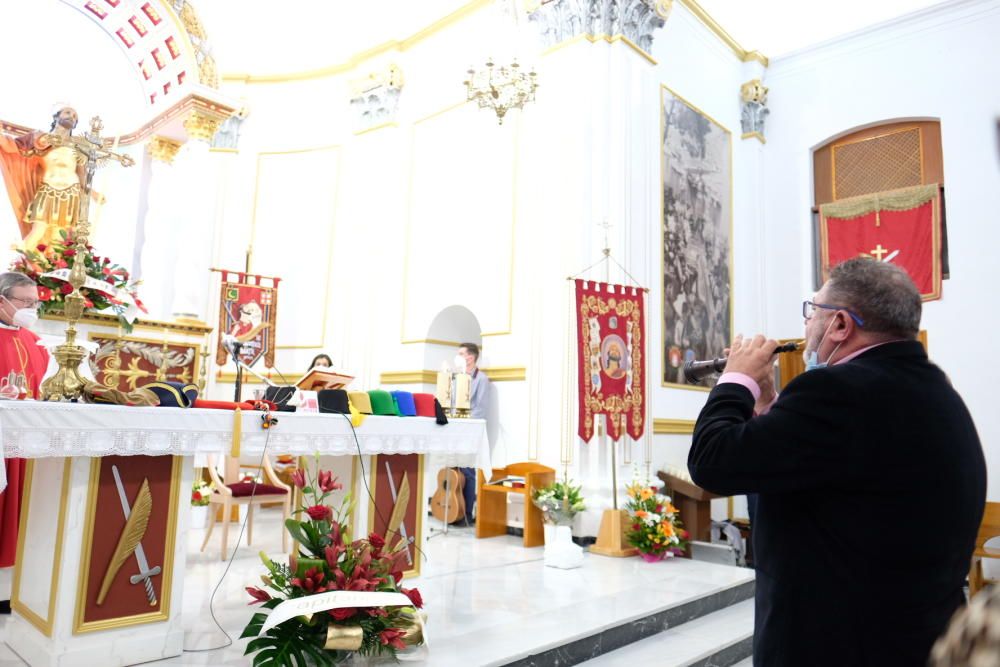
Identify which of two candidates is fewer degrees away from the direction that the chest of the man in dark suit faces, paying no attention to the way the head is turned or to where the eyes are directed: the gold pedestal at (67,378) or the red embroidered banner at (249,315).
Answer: the red embroidered banner

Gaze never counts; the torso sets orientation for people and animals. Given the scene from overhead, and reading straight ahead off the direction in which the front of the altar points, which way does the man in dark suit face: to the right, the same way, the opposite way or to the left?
the opposite way

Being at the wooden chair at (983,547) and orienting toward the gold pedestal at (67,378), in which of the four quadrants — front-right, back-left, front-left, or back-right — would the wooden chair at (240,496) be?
front-right

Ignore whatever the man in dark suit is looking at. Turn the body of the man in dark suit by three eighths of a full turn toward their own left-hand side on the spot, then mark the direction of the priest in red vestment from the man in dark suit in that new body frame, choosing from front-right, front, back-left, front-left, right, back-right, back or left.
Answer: right

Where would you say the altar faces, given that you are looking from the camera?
facing the viewer

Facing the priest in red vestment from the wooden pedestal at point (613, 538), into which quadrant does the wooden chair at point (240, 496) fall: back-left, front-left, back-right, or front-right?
front-right

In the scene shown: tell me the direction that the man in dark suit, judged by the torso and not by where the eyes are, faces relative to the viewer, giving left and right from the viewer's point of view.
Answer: facing away from the viewer and to the left of the viewer

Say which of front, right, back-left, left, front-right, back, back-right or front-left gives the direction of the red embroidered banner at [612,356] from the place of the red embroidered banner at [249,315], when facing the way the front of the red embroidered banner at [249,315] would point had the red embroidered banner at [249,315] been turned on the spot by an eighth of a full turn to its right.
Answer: left

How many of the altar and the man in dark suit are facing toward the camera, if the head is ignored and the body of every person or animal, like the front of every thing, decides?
1

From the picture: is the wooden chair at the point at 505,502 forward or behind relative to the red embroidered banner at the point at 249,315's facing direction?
forward

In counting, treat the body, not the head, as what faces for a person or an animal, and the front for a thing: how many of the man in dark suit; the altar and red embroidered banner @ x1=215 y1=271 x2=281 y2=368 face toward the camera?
2

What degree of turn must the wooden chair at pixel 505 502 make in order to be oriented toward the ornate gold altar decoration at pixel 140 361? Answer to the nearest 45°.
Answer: approximately 45° to its right

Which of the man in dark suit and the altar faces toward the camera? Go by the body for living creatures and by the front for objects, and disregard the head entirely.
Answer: the altar

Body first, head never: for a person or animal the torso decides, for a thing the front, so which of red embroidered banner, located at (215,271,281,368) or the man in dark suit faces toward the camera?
the red embroidered banner

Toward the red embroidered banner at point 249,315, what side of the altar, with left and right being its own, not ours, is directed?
back

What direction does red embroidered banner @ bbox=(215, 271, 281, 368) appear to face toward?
toward the camera

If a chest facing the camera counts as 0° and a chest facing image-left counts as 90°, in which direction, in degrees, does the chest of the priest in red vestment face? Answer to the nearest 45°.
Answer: approximately 315°

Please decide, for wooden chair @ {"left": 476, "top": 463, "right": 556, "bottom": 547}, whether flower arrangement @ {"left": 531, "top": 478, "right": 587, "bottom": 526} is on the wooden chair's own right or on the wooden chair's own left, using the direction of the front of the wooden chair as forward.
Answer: on the wooden chair's own left
